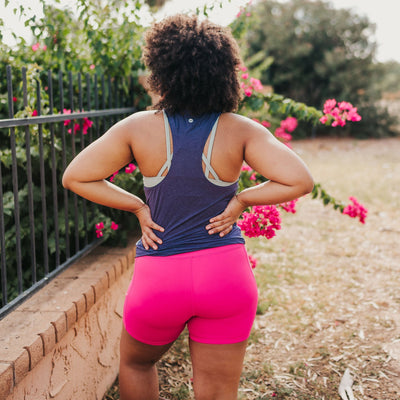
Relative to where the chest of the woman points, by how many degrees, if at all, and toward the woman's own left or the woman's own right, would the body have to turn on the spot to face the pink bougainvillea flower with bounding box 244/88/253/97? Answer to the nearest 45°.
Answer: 0° — they already face it

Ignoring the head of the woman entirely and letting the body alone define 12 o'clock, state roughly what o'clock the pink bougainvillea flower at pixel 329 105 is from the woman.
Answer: The pink bougainvillea flower is roughly at 1 o'clock from the woman.

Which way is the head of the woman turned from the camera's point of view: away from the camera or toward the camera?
away from the camera

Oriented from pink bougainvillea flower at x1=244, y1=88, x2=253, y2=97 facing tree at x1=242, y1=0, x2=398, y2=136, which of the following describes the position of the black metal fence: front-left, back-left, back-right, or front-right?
back-left

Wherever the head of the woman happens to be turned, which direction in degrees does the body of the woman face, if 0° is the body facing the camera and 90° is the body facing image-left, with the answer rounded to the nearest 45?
approximately 180°

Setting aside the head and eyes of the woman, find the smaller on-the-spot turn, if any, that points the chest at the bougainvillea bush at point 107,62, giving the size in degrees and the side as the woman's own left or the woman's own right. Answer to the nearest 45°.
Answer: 0° — they already face it
